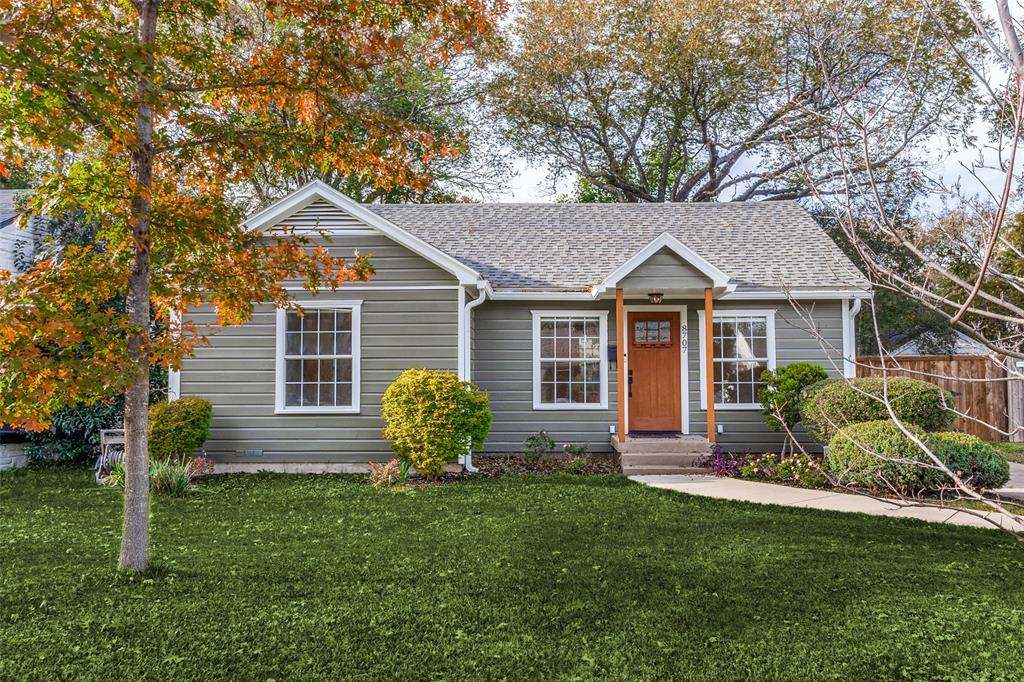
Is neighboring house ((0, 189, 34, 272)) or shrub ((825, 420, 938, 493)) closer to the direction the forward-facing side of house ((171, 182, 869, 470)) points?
the shrub

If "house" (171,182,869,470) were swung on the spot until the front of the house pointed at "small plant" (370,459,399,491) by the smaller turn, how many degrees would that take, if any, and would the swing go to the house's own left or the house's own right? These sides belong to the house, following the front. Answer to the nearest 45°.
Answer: approximately 45° to the house's own right

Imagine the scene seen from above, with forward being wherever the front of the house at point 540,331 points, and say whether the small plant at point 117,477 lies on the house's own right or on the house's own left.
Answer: on the house's own right

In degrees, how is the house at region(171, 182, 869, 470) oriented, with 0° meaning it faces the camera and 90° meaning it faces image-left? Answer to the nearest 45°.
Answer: approximately 0°

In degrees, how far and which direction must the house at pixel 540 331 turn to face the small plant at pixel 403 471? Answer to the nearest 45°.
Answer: approximately 45° to its right

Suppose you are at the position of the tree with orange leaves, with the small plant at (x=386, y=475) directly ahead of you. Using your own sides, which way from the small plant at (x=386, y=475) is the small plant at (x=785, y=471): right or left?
right

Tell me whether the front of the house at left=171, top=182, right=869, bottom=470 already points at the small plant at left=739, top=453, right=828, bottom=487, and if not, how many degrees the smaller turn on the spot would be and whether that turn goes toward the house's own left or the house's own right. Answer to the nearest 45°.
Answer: approximately 45° to the house's own left

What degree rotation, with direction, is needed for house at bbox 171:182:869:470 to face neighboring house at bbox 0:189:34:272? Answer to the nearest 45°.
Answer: approximately 90° to its right
